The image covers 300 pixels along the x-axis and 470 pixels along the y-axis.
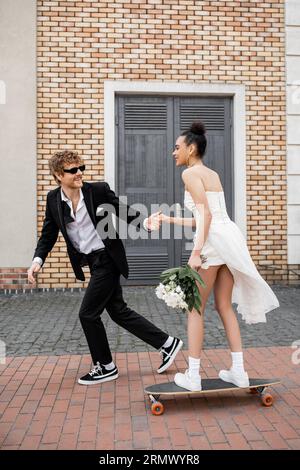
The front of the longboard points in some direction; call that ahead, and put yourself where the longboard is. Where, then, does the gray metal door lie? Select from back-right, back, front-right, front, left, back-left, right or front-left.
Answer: right

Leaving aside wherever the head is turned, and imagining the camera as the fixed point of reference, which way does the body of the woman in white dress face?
to the viewer's left

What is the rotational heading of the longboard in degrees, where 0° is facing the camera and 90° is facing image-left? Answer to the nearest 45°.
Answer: approximately 90°

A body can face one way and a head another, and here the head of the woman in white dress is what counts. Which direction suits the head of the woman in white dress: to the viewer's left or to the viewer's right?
to the viewer's left

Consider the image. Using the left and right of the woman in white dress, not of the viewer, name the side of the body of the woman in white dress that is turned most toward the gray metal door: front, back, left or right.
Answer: right

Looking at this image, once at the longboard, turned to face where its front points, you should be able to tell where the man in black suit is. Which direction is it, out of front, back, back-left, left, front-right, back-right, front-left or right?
front-right

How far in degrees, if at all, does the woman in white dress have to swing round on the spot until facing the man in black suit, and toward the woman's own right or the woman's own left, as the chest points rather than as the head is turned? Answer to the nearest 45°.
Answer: approximately 45° to the woman's own right
